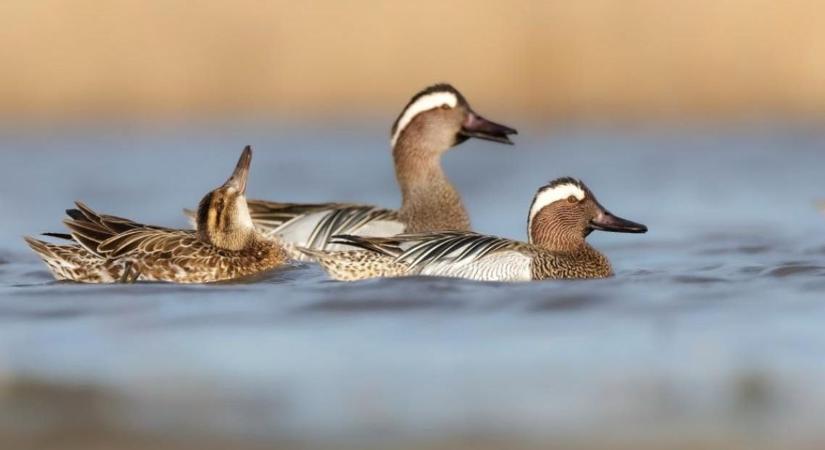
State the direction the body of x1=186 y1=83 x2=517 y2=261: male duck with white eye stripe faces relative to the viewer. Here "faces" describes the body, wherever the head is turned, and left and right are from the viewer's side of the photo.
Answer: facing to the right of the viewer

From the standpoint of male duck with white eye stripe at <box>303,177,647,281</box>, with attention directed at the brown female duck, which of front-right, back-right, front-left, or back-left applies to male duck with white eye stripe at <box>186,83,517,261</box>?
front-right

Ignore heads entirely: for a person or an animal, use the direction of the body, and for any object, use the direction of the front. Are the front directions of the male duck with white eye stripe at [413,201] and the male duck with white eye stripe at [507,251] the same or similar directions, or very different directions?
same or similar directions

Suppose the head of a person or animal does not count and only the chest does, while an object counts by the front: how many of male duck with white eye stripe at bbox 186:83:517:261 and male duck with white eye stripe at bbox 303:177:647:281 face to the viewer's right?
2

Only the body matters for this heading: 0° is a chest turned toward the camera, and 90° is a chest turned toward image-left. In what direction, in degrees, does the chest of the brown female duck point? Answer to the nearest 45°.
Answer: approximately 270°

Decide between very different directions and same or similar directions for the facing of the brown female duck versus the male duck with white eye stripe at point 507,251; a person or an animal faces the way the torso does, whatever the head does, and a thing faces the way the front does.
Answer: same or similar directions

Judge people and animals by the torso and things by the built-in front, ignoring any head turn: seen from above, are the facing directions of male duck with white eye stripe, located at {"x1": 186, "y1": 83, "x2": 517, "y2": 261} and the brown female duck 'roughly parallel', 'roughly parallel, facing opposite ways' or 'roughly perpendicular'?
roughly parallel

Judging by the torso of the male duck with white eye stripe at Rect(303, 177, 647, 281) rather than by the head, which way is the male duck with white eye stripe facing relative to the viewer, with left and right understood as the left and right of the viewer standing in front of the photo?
facing to the right of the viewer

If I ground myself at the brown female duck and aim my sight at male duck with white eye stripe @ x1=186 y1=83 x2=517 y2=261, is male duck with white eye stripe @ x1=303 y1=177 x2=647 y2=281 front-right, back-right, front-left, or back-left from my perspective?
front-right

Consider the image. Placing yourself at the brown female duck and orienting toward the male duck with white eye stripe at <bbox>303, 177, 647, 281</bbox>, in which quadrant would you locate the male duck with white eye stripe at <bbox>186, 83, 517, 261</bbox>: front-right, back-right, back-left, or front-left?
front-left

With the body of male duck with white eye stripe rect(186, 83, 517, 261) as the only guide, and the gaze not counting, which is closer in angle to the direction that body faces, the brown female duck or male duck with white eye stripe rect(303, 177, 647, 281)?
the male duck with white eye stripe

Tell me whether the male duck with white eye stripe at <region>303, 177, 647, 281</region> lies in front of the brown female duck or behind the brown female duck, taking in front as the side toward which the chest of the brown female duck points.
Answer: in front

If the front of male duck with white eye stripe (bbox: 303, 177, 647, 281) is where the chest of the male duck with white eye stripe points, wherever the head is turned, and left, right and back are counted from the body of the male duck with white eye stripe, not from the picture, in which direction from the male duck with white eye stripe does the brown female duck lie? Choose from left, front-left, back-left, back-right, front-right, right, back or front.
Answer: back

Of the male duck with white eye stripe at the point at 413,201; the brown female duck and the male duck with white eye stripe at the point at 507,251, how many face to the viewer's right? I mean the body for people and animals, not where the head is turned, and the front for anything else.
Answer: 3
